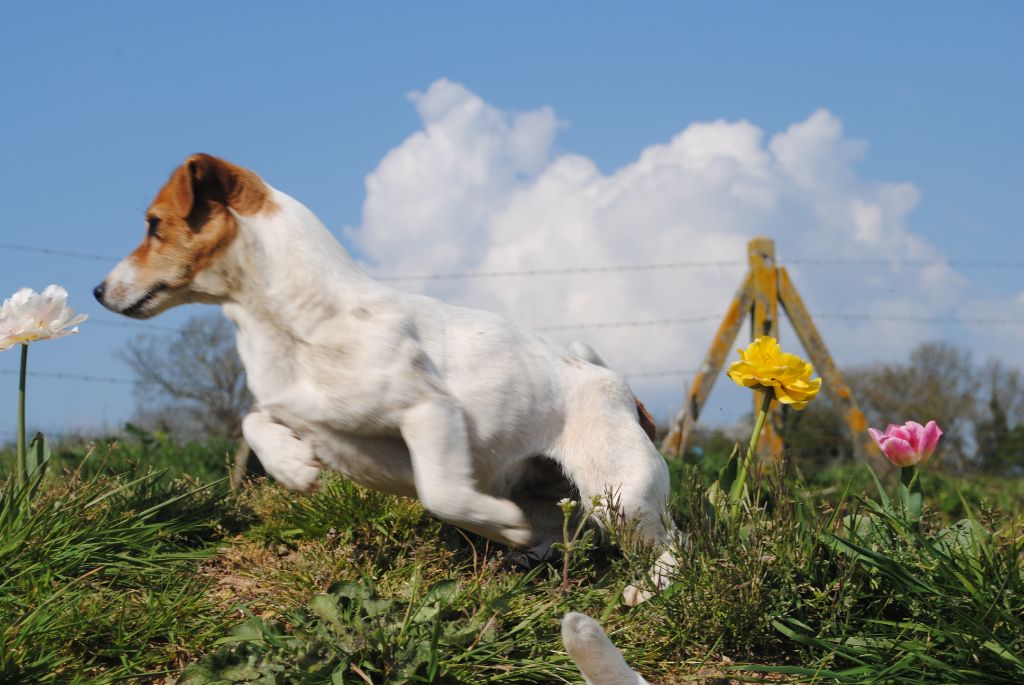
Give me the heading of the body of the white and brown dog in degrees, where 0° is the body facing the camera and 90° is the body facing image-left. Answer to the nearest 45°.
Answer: approximately 90°

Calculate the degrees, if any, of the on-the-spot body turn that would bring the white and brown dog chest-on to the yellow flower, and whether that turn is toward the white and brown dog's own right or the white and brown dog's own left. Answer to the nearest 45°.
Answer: approximately 180°

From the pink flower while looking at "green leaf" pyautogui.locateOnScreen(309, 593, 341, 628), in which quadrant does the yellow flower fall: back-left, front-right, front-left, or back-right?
front-right

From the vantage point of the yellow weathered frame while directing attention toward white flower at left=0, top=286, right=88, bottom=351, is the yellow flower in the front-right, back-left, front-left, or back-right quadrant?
front-left

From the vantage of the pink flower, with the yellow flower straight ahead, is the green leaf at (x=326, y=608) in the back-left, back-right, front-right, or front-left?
front-left

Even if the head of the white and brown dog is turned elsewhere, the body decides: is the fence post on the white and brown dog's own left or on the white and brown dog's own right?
on the white and brown dog's own right

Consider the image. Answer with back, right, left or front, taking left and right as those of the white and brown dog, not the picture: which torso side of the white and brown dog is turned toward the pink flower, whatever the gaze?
back

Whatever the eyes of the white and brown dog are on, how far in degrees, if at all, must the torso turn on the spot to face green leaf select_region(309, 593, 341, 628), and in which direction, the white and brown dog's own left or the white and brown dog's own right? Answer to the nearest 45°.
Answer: approximately 90° to the white and brown dog's own left

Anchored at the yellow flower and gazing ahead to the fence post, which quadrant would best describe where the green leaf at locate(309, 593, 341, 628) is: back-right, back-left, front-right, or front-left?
back-left
